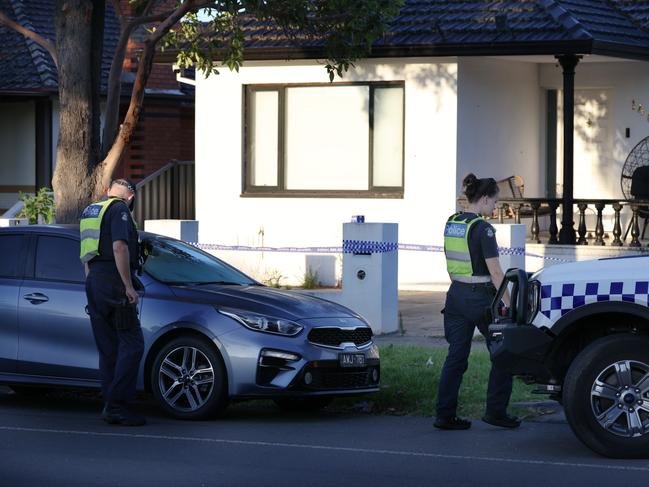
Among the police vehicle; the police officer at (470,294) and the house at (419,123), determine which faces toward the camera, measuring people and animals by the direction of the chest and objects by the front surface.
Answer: the house

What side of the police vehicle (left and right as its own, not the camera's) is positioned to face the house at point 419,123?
right

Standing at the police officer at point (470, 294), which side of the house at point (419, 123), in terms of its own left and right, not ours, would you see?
front

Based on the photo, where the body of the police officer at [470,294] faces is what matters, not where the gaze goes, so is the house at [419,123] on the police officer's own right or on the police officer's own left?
on the police officer's own left

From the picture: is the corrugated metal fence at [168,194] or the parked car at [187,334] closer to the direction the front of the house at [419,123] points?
the parked car

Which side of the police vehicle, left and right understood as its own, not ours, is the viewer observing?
left

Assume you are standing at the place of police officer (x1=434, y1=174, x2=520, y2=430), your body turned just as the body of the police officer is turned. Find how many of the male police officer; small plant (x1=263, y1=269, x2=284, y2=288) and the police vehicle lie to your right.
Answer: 1

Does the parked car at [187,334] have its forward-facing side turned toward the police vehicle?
yes

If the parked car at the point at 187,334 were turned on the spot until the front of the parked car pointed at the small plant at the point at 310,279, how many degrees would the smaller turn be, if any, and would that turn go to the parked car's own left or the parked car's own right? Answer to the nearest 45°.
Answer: approximately 135° to the parked car's own left

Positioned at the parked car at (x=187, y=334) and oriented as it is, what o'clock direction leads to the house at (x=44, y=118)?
The house is roughly at 7 o'clock from the parked car.

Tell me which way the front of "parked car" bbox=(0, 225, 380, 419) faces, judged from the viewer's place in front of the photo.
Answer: facing the viewer and to the right of the viewer

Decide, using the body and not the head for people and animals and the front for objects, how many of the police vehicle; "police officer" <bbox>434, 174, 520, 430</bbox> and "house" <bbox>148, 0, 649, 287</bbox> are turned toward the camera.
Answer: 1

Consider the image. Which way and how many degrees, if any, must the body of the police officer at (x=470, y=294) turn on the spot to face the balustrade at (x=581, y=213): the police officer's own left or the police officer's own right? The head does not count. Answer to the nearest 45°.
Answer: approximately 45° to the police officer's own left

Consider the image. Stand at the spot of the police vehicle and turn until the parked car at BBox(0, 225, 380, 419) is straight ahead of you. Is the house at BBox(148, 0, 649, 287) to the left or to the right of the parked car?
right

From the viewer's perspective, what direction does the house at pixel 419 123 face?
toward the camera
